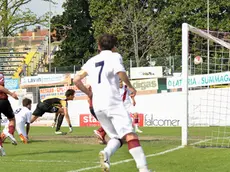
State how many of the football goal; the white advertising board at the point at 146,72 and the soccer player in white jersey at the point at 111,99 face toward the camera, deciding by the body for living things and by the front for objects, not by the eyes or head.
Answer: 1

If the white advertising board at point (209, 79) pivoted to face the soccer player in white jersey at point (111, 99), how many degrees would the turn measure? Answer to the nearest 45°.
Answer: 0° — it already faces them

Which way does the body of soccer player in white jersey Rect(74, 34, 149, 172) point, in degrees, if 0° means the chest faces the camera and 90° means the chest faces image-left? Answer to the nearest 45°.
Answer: approximately 225°

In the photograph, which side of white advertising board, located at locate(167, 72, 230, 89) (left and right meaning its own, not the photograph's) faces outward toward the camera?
front

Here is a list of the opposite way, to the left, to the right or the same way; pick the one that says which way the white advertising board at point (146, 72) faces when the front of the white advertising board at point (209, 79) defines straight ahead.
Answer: the same way

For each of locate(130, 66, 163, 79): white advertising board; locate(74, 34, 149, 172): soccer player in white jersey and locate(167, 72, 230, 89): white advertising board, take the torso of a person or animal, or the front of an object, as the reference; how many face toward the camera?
2

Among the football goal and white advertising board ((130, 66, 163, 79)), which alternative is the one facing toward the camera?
the white advertising board

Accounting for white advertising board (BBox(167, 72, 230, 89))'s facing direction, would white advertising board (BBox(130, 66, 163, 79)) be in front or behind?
behind

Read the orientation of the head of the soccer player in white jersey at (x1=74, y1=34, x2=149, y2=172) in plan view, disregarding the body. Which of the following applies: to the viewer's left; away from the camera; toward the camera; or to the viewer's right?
away from the camera

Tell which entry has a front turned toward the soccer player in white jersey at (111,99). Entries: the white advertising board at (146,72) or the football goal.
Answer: the white advertising board

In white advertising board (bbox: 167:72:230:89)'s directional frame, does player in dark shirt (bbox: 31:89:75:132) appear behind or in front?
in front

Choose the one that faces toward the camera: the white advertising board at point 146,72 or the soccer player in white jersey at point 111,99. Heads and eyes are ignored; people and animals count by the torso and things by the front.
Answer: the white advertising board

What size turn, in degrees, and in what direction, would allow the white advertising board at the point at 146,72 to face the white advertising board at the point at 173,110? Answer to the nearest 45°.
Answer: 0° — it already faces it

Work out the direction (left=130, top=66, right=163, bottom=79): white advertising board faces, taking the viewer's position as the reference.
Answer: facing the viewer
